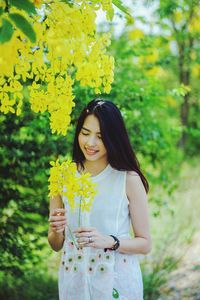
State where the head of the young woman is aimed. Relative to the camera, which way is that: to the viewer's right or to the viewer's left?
to the viewer's left

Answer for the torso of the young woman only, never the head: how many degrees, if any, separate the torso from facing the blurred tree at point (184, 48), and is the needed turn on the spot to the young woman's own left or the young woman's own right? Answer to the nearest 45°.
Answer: approximately 135° to the young woman's own right

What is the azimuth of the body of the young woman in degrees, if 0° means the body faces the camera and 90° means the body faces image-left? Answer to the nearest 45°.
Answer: approximately 45°
